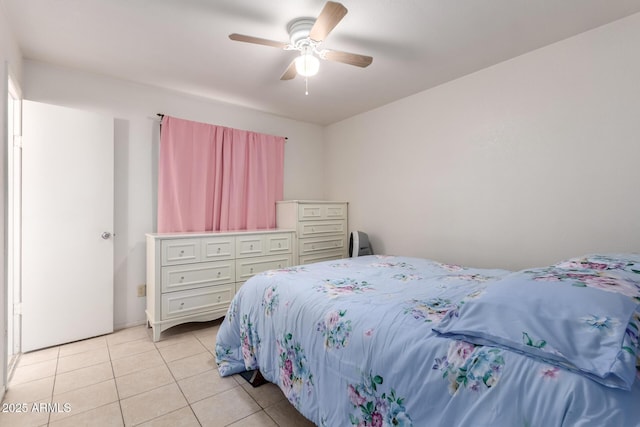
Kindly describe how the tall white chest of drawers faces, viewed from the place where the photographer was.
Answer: facing the viewer and to the right of the viewer

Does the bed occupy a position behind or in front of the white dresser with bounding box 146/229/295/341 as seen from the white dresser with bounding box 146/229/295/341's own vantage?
in front

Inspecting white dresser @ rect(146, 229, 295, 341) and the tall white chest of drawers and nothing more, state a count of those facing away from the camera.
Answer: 0

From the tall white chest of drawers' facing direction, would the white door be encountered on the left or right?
on its right

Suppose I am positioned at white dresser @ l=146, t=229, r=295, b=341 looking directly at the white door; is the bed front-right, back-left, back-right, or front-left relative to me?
back-left

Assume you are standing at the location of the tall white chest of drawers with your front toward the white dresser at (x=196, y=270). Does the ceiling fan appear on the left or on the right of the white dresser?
left

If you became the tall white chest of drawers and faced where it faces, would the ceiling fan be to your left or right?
on your right

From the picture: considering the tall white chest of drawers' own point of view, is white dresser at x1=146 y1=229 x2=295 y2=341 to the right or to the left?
on its right

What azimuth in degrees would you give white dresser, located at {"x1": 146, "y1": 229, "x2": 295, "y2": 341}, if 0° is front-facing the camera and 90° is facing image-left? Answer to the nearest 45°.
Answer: approximately 315°
